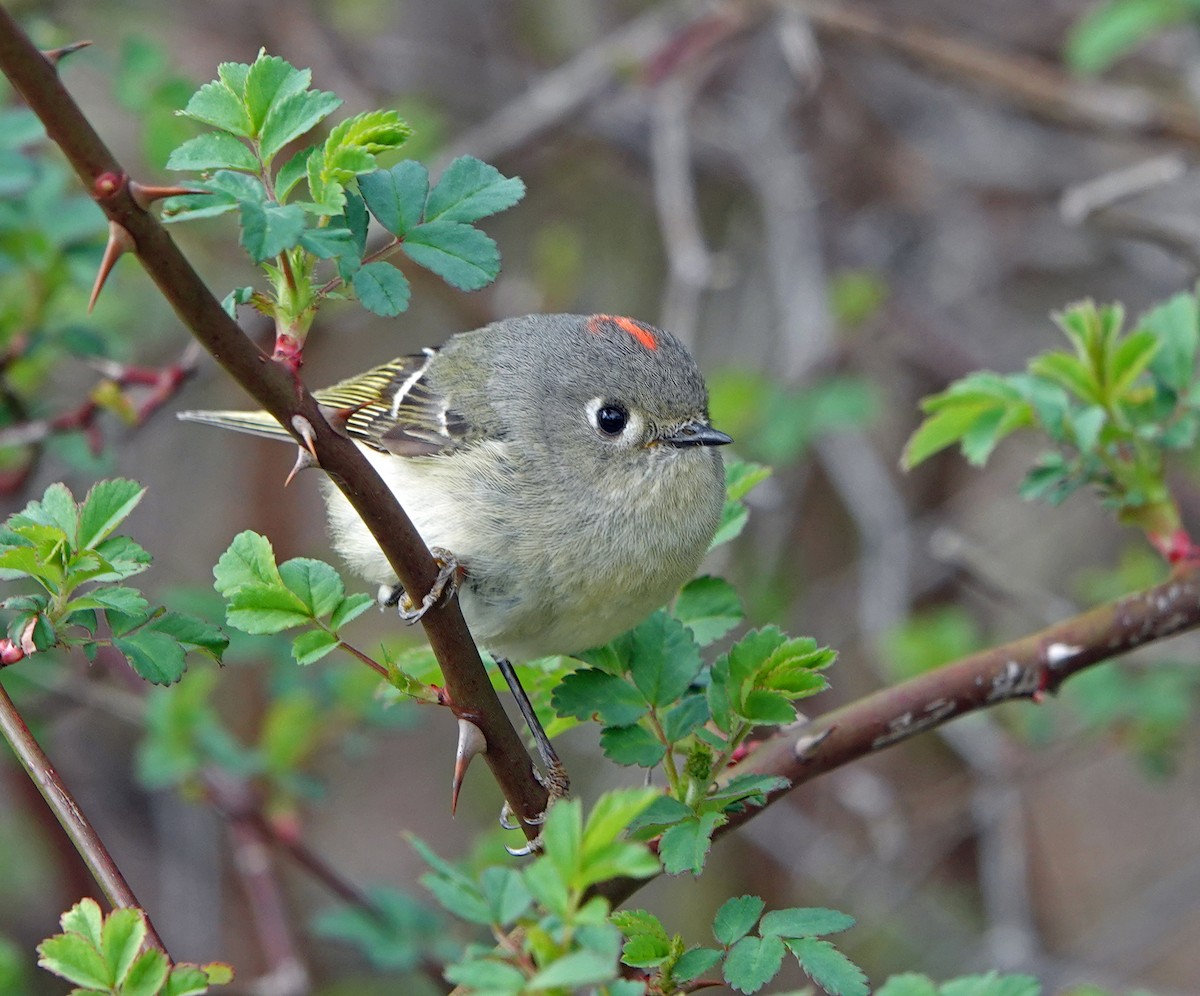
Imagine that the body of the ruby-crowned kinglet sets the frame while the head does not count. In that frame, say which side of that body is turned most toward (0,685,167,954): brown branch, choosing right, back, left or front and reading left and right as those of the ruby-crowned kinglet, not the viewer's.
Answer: right

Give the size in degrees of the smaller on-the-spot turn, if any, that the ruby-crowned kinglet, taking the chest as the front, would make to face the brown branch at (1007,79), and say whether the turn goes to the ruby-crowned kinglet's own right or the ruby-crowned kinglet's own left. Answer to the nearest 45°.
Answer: approximately 90° to the ruby-crowned kinglet's own left

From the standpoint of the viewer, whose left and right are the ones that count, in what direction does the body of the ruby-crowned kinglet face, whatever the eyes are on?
facing the viewer and to the right of the viewer
